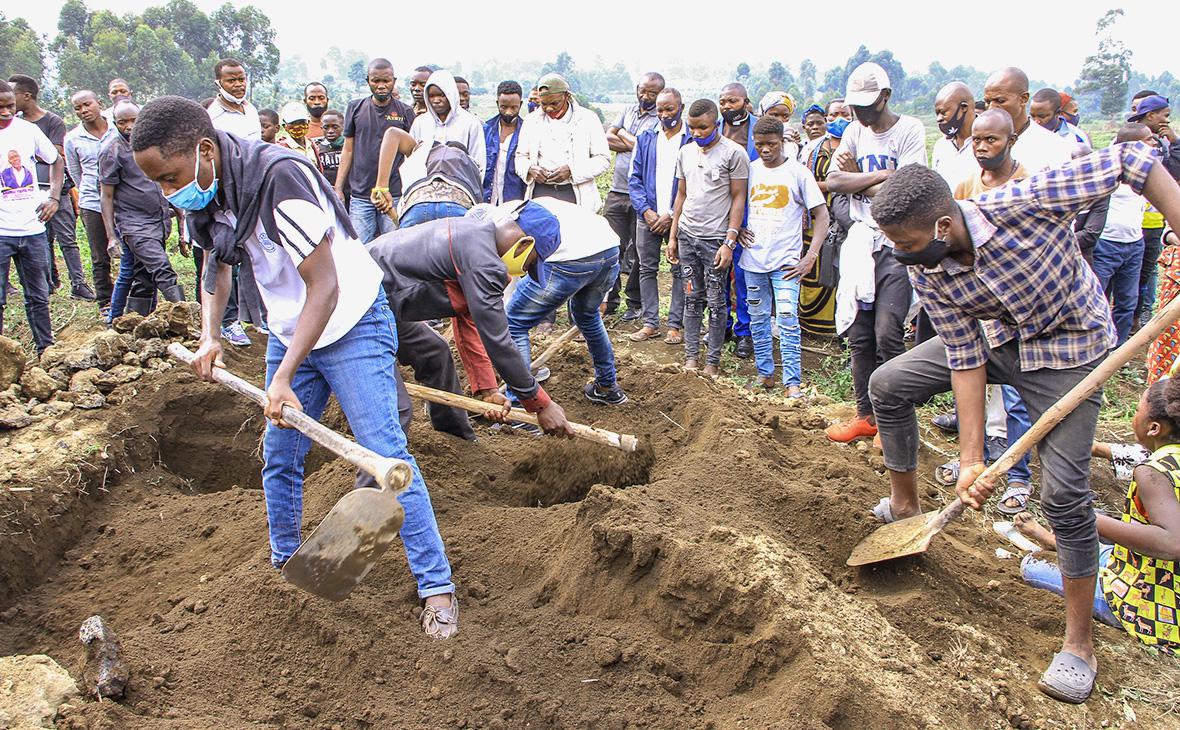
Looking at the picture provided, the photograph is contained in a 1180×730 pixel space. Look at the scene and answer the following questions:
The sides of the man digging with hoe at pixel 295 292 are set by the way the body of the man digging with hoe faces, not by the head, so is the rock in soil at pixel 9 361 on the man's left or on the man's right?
on the man's right

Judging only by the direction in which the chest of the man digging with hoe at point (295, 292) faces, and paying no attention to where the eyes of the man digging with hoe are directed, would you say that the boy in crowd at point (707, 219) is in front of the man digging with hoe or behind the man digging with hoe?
behind

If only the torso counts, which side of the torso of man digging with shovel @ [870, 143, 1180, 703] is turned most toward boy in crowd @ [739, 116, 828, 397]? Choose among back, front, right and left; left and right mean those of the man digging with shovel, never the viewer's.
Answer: right

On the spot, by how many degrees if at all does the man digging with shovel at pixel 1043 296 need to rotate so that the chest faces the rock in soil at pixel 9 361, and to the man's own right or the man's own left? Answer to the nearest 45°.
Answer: approximately 45° to the man's own right

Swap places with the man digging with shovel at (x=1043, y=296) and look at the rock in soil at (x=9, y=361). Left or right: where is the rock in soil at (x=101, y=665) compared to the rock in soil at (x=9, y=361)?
left

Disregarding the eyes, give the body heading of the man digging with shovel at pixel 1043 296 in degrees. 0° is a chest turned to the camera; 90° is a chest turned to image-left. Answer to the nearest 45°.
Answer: approximately 45°

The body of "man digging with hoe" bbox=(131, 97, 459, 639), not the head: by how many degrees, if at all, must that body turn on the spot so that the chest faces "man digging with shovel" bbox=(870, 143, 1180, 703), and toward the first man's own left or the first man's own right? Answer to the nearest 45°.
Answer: approximately 135° to the first man's own left
